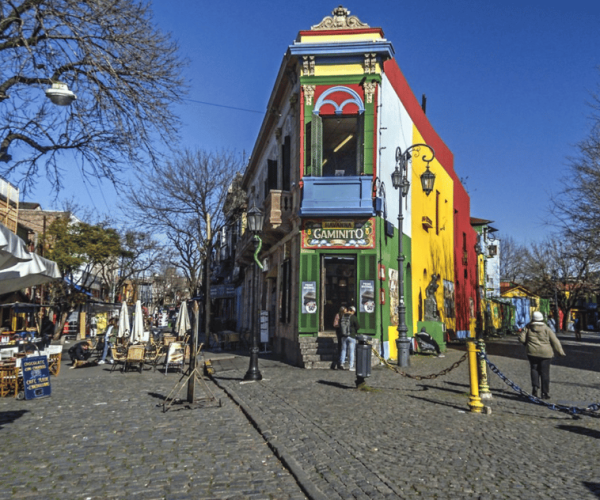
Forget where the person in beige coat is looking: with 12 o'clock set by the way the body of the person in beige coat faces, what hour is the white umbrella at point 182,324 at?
The white umbrella is roughly at 10 o'clock from the person in beige coat.

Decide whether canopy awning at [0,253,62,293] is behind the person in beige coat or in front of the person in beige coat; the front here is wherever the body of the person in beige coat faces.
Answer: behind

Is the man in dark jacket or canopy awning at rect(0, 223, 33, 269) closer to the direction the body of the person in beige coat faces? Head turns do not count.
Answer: the man in dark jacket

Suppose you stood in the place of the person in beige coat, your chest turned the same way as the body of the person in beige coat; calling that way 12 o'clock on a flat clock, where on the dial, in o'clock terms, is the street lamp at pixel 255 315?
The street lamp is roughly at 9 o'clock from the person in beige coat.

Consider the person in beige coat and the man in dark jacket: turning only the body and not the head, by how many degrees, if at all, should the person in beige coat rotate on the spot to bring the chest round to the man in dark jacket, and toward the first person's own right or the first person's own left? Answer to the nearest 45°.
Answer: approximately 90° to the first person's own left

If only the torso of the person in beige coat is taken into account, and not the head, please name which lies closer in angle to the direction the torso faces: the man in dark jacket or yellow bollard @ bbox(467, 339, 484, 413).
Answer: the man in dark jacket

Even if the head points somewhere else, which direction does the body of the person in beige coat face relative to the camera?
away from the camera

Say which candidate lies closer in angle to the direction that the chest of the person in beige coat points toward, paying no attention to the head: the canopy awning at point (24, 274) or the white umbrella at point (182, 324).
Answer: the white umbrella

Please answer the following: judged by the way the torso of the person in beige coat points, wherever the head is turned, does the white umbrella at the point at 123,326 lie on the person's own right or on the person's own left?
on the person's own left

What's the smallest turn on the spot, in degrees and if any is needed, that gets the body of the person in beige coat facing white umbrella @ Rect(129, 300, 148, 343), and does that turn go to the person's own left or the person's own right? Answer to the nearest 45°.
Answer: approximately 90° to the person's own left
